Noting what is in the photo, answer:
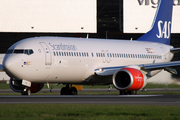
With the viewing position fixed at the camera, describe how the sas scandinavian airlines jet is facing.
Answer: facing the viewer and to the left of the viewer

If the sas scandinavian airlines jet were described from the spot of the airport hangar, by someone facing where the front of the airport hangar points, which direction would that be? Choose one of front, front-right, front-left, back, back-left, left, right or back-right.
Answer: front

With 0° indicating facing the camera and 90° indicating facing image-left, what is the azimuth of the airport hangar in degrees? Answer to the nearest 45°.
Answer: approximately 0°

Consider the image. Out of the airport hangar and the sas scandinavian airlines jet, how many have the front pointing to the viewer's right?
0

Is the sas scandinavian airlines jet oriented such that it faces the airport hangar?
no

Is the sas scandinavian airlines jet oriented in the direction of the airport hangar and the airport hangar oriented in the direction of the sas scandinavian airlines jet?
no
